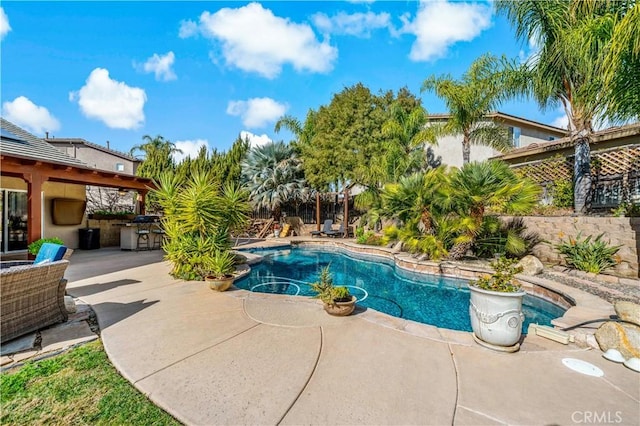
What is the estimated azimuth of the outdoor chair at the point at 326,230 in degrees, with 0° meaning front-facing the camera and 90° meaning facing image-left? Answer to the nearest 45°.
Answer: approximately 45°

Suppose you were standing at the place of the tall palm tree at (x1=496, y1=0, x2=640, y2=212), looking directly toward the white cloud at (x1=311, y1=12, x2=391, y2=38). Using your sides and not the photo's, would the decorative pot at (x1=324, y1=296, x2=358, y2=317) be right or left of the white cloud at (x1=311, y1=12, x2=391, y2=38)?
left

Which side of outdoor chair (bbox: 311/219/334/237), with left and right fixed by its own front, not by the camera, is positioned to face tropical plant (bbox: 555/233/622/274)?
left

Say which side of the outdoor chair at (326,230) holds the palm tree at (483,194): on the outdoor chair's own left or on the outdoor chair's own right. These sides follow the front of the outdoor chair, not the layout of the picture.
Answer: on the outdoor chair's own left
